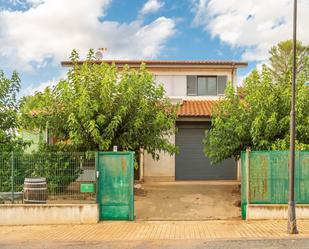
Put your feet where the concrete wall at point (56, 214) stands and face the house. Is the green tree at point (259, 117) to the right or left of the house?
right

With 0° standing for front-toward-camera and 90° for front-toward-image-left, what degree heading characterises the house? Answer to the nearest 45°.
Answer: approximately 0°
